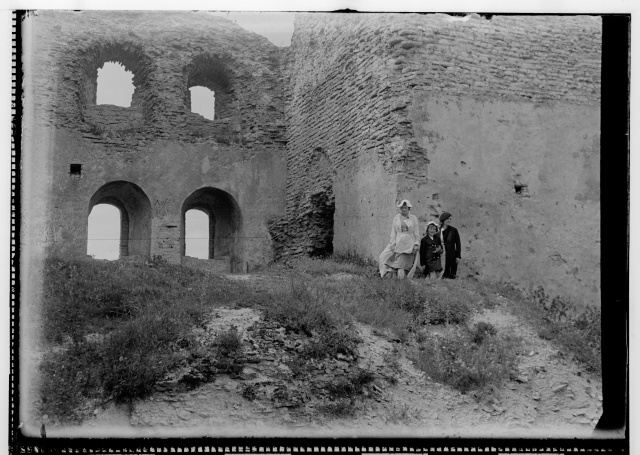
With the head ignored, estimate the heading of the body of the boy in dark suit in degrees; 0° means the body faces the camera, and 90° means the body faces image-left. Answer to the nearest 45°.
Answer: approximately 45°

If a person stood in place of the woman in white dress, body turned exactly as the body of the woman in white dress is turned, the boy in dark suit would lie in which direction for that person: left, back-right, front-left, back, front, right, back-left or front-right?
back-left

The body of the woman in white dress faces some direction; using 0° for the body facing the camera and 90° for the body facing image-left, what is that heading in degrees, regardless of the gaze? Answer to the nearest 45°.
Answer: approximately 0°
